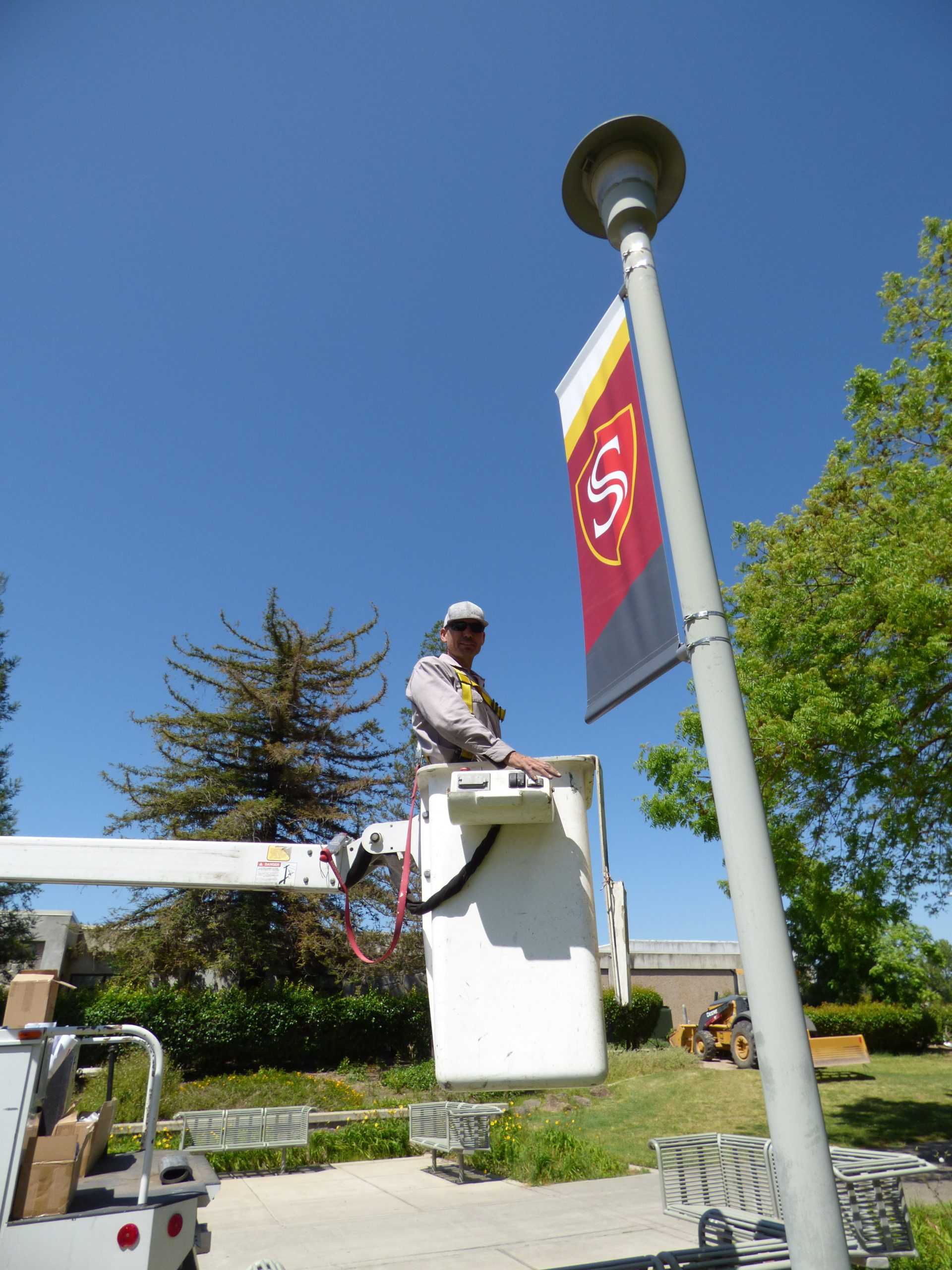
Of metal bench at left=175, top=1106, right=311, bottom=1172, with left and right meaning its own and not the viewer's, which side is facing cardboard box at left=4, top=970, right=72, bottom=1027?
front

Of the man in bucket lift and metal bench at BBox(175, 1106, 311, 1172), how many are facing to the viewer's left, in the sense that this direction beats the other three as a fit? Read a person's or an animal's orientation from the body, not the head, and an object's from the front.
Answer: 0

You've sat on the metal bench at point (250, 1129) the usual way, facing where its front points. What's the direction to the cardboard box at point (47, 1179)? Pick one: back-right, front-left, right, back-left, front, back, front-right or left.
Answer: front

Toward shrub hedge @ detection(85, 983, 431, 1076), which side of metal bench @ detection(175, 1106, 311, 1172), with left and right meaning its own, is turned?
back

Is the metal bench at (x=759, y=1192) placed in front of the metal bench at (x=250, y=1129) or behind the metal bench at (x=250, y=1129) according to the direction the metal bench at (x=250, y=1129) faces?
in front

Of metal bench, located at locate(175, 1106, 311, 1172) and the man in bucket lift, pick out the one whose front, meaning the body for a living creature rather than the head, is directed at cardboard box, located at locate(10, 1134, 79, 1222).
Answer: the metal bench

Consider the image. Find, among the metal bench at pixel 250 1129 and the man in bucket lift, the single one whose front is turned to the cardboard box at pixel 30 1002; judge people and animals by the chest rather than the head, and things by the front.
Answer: the metal bench

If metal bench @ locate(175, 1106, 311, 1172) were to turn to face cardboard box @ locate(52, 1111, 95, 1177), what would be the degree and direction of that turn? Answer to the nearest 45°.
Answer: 0° — it already faces it

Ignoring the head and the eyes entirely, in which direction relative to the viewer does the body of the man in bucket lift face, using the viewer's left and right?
facing the viewer and to the right of the viewer

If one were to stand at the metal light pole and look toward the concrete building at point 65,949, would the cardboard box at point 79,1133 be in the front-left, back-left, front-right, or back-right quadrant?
front-left

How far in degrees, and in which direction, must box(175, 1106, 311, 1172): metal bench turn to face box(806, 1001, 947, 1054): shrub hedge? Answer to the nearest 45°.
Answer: approximately 135° to its left

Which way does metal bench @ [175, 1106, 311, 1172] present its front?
toward the camera

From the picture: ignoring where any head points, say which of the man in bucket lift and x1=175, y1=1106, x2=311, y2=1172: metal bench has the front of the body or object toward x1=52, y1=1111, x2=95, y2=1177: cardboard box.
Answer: the metal bench
